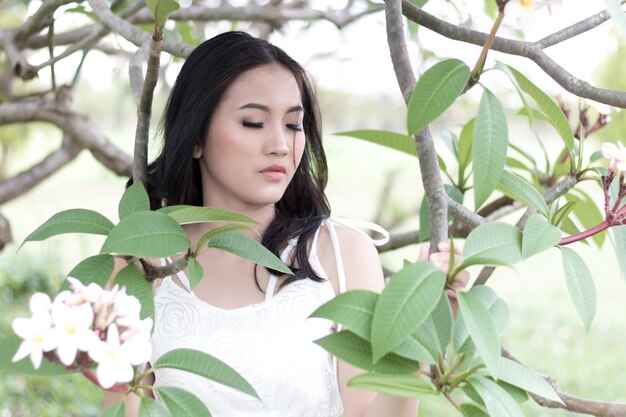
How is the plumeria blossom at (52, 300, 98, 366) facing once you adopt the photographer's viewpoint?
facing the viewer

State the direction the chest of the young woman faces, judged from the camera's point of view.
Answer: toward the camera

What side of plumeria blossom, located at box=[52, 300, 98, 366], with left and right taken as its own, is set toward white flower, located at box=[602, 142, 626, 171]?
left

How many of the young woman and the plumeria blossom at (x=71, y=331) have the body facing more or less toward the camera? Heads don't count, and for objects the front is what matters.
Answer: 2

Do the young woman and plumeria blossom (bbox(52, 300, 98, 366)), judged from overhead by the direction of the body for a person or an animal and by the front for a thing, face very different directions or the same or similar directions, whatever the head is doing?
same or similar directions

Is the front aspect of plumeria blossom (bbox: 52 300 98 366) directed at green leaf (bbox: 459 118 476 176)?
no
